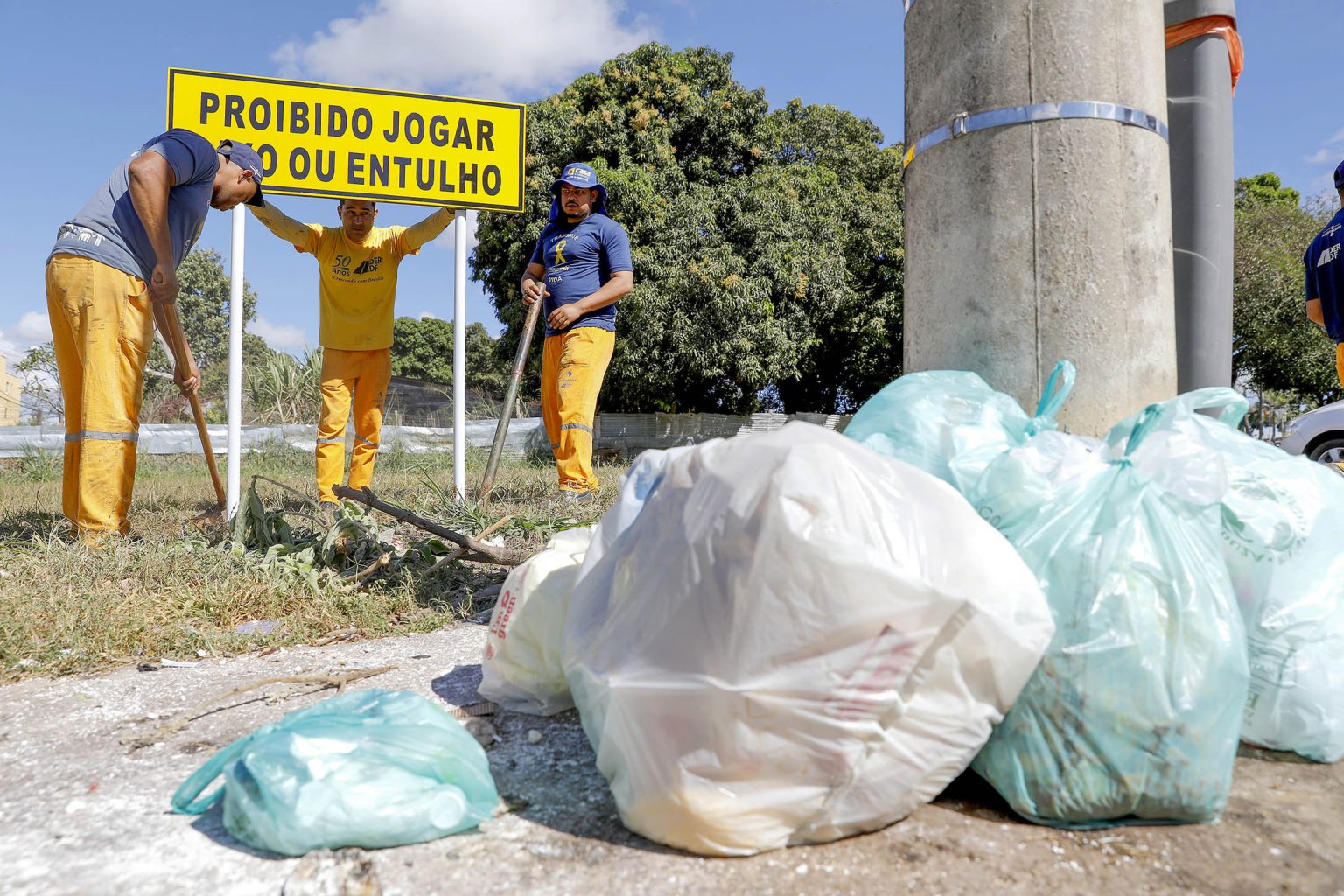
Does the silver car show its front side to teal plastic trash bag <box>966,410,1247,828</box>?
no

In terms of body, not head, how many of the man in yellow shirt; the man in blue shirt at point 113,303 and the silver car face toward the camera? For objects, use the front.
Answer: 1

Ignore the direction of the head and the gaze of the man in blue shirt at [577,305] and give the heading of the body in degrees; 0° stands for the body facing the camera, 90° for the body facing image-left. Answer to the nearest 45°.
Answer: approximately 45°

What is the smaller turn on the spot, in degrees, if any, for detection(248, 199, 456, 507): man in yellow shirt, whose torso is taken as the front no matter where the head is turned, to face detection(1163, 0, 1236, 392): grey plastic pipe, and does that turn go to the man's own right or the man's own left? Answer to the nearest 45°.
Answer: approximately 45° to the man's own left

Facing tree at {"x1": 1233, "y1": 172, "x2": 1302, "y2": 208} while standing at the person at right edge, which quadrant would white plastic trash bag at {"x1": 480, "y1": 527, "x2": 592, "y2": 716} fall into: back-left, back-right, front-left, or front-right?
back-left

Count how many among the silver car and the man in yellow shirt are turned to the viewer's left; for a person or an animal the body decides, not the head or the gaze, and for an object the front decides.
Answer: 1

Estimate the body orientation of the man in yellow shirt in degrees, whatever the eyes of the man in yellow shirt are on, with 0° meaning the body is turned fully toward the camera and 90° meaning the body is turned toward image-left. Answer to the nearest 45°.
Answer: approximately 0°

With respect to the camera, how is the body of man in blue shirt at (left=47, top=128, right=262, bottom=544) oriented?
to the viewer's right

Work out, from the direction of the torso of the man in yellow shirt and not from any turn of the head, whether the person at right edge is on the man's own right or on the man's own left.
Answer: on the man's own left

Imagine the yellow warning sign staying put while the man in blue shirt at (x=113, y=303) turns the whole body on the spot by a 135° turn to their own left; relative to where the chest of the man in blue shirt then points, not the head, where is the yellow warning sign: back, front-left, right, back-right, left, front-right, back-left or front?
right

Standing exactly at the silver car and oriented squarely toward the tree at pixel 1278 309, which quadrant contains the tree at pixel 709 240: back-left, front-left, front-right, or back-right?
front-left

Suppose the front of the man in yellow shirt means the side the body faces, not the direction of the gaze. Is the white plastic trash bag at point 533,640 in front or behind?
in front

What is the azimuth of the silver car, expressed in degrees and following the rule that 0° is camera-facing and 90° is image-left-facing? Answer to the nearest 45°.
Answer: approximately 90°

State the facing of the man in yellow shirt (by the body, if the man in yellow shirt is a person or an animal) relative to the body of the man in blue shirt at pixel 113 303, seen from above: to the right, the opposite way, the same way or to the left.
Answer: to the right

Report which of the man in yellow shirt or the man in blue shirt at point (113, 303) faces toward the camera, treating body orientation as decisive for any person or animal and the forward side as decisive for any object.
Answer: the man in yellow shirt

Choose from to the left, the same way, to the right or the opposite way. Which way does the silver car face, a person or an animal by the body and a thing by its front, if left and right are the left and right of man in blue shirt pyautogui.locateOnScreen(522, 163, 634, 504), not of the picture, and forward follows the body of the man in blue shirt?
to the right

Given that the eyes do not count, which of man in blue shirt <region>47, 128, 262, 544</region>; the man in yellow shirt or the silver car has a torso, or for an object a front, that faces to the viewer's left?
the silver car

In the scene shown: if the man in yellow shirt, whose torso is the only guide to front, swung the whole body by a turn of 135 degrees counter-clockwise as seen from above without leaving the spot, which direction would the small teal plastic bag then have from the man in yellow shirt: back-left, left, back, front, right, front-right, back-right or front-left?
back-right

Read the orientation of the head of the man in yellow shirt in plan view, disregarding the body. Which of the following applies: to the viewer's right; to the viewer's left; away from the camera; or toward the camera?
toward the camera
